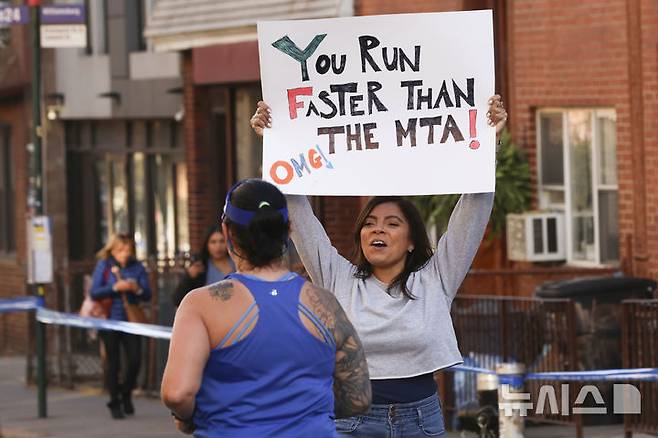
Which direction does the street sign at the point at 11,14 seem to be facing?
toward the camera

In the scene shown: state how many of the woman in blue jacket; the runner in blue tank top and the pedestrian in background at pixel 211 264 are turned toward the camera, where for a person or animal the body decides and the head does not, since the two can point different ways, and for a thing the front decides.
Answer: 2

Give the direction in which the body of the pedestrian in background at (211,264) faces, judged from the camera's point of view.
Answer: toward the camera

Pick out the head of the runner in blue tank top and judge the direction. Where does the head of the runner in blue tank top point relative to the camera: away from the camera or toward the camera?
away from the camera

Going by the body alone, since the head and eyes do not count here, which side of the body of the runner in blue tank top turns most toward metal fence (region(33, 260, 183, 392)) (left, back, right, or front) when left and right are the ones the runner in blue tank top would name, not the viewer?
front

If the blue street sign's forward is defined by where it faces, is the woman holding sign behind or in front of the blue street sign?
in front

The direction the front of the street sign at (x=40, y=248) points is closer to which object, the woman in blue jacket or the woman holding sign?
the woman holding sign

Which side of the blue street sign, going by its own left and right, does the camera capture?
front

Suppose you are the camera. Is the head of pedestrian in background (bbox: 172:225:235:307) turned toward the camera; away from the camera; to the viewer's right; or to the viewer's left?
toward the camera

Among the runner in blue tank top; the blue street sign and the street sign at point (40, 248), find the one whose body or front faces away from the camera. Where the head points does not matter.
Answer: the runner in blue tank top

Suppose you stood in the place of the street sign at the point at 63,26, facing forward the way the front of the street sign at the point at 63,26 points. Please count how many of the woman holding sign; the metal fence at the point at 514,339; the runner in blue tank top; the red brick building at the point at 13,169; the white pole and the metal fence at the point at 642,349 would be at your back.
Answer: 1

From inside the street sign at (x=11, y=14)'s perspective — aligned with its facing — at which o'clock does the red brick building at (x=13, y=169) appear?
The red brick building is roughly at 6 o'clock from the street sign.

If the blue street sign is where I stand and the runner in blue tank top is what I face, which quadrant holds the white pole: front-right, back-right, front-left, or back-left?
front-left

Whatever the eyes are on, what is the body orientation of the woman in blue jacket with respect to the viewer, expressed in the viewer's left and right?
facing the viewer

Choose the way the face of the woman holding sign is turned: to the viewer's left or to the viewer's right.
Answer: to the viewer's left
